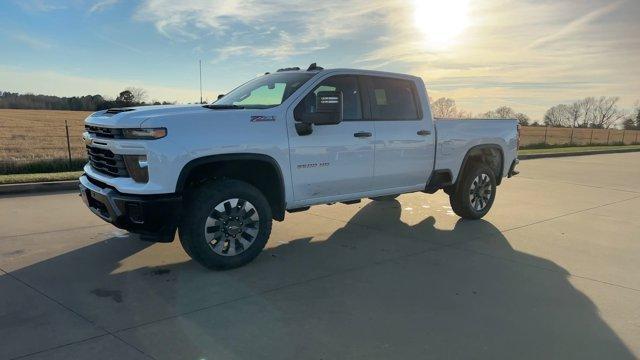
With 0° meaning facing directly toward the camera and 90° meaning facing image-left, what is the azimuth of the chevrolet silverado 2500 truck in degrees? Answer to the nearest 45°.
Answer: approximately 45°
